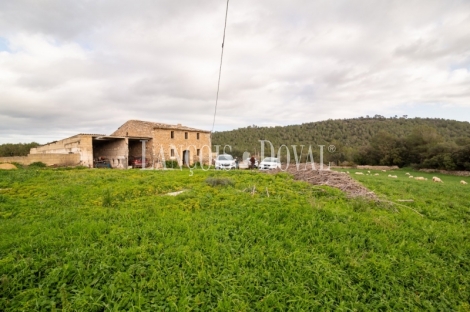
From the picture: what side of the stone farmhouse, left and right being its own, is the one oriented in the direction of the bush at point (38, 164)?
right

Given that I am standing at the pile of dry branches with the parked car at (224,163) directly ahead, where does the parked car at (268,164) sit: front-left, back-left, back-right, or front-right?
front-right

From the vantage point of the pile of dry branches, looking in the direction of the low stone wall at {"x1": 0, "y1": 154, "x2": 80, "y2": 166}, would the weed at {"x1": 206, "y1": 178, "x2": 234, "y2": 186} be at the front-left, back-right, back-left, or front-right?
front-left

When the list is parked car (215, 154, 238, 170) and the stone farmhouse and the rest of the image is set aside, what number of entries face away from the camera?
0

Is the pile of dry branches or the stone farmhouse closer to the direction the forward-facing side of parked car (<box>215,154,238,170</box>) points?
the pile of dry branches

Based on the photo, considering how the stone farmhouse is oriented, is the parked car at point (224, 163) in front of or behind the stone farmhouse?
in front

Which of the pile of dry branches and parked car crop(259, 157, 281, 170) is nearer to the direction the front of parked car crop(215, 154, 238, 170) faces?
the pile of dry branches

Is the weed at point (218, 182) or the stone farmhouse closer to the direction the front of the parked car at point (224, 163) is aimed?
the weed

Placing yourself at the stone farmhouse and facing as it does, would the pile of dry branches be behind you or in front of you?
in front

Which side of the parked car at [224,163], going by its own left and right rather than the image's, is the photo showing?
front

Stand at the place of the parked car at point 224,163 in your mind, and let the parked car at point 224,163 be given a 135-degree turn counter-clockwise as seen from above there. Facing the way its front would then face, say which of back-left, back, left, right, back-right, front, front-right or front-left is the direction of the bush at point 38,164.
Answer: back-left

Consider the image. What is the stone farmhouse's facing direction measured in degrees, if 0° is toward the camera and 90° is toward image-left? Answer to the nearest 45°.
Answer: approximately 315°
